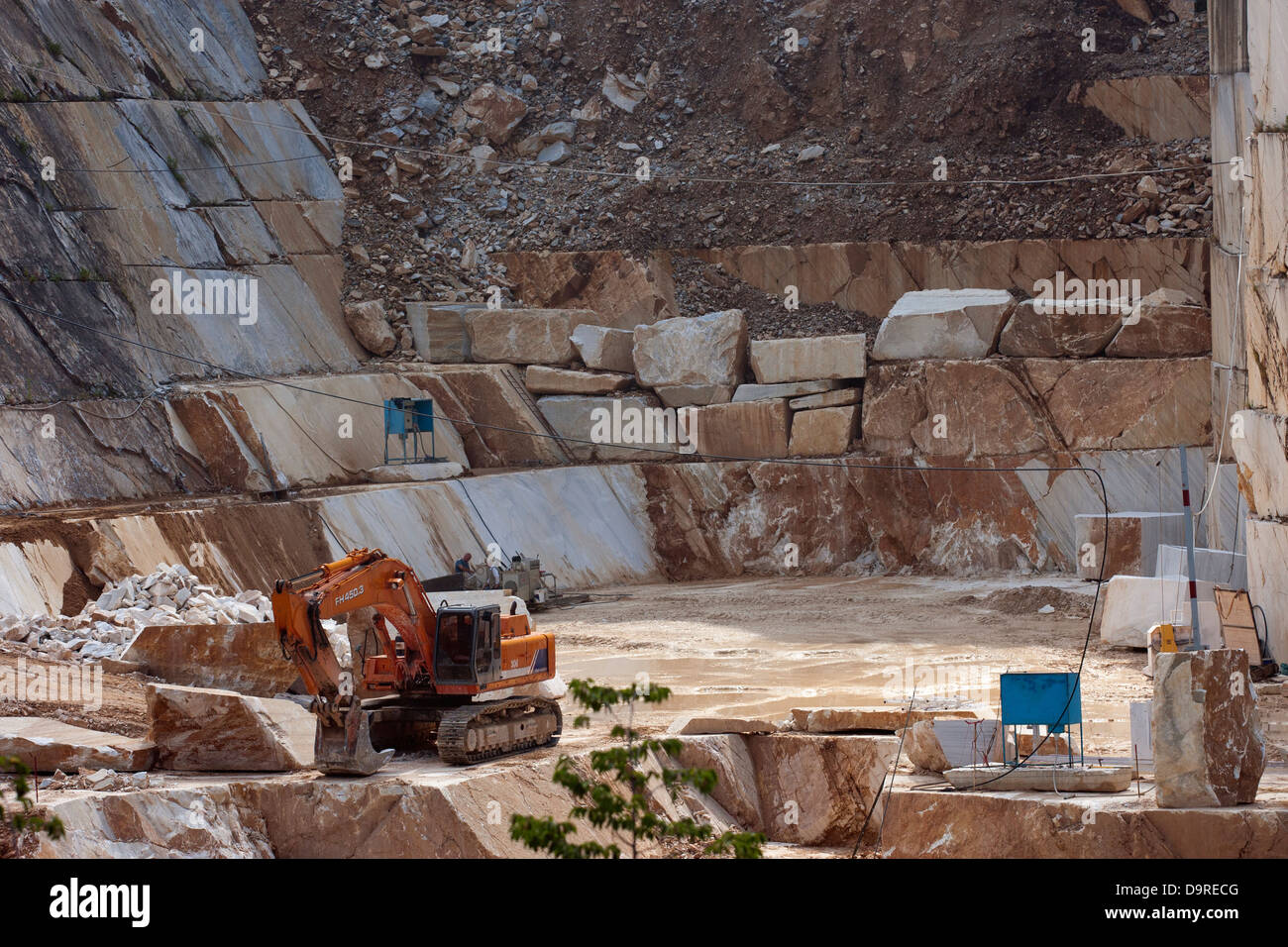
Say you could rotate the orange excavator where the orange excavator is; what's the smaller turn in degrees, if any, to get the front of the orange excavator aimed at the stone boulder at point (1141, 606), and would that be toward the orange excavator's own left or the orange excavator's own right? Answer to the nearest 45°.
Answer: approximately 180°

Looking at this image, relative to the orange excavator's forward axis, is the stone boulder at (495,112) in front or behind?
behind

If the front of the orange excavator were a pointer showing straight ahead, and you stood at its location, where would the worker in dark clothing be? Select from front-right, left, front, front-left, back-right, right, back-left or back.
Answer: back-right

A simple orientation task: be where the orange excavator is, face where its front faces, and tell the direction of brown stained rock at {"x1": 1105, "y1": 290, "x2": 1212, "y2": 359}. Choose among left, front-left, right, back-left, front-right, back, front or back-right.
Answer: back

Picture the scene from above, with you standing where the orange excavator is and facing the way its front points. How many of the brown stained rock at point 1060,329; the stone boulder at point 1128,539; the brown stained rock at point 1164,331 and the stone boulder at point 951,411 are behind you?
4

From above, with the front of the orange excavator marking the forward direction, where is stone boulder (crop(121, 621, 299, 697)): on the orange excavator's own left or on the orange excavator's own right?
on the orange excavator's own right

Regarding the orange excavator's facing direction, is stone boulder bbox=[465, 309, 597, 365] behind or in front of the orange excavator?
behind

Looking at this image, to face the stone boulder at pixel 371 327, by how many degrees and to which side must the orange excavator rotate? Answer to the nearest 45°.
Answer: approximately 135° to its right

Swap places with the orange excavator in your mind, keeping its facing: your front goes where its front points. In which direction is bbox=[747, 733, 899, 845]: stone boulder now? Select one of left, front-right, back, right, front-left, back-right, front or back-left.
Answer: back-left

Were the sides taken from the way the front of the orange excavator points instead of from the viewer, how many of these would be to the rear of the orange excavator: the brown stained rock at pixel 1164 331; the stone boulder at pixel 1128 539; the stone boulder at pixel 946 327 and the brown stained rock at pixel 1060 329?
4

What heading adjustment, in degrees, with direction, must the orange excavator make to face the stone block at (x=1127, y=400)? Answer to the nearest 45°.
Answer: approximately 180°

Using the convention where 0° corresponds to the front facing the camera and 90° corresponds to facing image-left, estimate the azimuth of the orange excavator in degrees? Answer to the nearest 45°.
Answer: approximately 45°

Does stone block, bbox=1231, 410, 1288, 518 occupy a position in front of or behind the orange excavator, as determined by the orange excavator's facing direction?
behind
